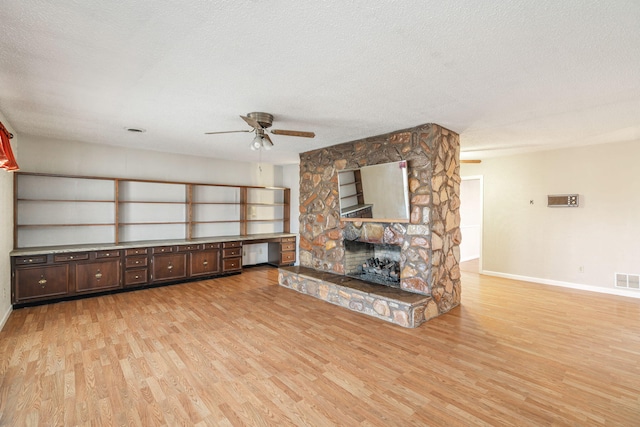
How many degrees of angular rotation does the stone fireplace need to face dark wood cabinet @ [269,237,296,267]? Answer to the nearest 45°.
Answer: approximately 90° to its right

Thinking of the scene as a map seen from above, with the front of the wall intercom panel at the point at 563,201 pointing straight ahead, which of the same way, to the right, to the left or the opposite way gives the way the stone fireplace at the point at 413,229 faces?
the same way

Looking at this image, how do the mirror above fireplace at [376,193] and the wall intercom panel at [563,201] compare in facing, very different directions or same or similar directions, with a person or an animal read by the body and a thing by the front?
same or similar directions

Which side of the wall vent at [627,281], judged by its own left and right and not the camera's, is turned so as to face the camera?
front

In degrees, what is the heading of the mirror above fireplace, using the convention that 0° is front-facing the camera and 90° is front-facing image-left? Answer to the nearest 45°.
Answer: approximately 45°

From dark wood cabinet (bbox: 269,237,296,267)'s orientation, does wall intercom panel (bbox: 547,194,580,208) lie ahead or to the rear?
ahead

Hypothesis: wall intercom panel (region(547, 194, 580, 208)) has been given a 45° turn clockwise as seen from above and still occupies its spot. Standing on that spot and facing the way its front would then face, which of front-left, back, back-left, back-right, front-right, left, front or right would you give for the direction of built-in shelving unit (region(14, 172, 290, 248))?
front

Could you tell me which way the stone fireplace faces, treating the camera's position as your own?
facing the viewer and to the left of the viewer

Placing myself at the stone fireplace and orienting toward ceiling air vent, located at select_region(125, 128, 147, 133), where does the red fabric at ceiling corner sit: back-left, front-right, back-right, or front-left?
front-left

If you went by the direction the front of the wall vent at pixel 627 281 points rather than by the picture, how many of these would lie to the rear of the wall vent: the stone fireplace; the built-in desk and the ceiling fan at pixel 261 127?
0

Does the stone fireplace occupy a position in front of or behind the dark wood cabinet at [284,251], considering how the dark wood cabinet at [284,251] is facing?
in front

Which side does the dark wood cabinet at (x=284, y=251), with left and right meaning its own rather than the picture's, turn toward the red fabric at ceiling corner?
right

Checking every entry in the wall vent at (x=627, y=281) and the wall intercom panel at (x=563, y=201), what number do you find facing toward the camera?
2

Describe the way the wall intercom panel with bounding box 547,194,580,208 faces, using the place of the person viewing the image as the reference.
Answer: facing the viewer
